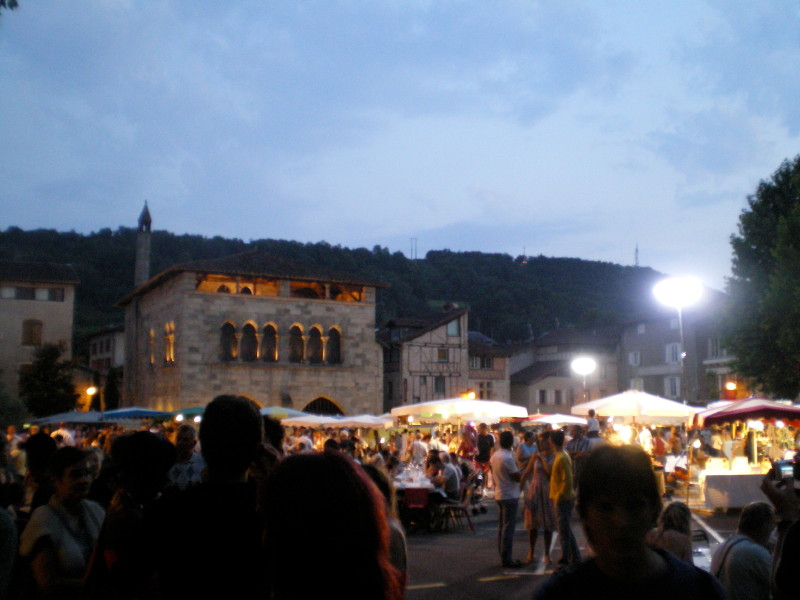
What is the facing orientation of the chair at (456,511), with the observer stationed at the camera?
facing to the left of the viewer

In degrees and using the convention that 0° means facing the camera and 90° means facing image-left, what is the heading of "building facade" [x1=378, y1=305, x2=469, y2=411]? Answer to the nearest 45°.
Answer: approximately 0°

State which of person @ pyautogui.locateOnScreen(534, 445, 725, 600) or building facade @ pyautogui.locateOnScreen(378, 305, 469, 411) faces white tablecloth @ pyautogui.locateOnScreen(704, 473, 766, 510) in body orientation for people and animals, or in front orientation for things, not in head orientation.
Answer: the building facade

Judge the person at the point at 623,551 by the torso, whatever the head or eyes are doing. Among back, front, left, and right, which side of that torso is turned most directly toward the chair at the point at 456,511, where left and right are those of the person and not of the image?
back

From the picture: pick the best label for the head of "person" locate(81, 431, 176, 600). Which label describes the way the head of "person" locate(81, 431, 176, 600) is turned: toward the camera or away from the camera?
away from the camera

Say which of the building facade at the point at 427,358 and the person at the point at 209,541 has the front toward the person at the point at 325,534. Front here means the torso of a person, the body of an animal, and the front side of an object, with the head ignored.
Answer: the building facade

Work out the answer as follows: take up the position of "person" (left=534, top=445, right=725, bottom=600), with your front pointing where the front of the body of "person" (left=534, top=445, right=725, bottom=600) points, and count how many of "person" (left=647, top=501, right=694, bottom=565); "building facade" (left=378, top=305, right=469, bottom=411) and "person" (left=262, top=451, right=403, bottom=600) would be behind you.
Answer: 2

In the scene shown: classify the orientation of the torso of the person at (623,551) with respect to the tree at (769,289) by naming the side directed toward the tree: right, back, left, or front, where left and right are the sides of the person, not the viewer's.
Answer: back

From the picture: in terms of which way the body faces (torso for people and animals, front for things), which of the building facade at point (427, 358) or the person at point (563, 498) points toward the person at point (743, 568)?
the building facade

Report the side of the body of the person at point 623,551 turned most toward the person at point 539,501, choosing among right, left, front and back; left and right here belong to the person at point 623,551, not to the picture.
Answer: back

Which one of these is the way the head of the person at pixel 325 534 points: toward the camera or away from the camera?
away from the camera
